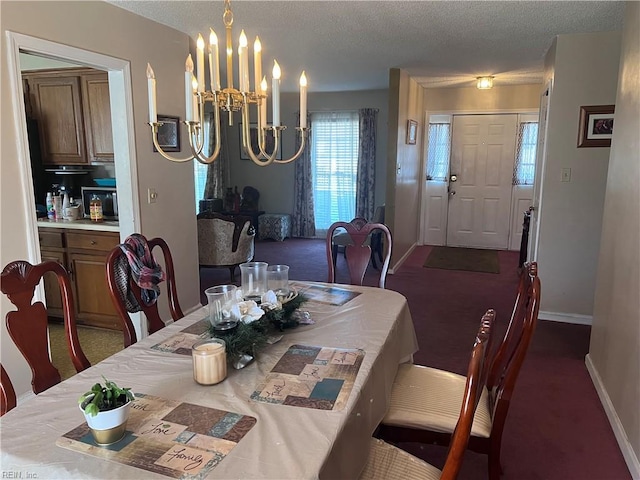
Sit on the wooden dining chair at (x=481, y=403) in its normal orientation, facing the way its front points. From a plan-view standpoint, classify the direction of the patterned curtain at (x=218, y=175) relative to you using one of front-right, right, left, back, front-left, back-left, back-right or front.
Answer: front-right

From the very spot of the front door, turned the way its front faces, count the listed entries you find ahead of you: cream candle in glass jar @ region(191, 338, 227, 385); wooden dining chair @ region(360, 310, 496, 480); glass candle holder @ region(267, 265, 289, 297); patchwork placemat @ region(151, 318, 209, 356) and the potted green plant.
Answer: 5

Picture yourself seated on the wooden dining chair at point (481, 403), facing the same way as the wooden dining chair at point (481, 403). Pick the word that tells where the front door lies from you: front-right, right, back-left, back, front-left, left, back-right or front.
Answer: right

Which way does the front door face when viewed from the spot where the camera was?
facing the viewer

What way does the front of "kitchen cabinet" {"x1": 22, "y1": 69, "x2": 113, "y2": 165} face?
toward the camera

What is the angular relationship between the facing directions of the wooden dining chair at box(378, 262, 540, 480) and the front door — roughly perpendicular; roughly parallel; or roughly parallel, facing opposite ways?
roughly perpendicular

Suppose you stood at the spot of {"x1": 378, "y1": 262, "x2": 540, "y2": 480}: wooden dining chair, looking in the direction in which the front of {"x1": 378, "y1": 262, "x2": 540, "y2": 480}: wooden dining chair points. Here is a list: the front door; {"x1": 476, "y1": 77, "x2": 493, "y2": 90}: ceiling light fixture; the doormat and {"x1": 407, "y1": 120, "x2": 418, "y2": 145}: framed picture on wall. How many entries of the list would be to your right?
4

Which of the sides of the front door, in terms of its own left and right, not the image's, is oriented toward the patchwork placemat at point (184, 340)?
front

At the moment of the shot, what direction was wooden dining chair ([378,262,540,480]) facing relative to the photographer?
facing to the left of the viewer

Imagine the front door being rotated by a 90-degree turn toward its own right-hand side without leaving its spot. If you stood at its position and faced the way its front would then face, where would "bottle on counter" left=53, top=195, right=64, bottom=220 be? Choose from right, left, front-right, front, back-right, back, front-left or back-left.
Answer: front-left

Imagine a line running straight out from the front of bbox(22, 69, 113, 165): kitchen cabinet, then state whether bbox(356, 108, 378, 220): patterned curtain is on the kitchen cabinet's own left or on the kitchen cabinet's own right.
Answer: on the kitchen cabinet's own left

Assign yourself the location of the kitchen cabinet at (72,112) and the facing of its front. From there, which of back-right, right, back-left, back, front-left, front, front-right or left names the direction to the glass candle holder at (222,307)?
front
